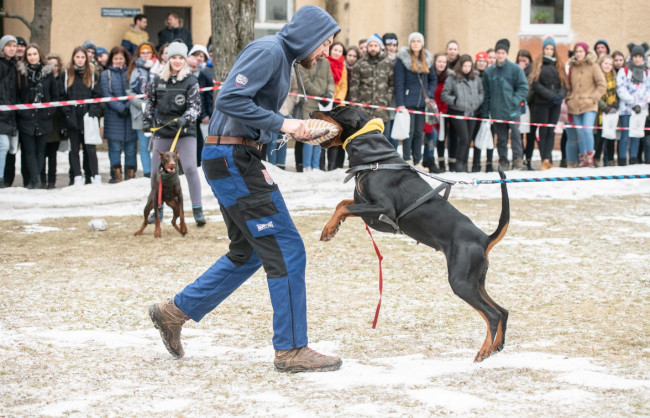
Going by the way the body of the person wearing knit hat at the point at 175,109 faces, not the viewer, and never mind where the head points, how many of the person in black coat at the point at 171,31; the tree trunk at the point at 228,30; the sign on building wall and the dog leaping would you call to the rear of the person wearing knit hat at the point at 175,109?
3

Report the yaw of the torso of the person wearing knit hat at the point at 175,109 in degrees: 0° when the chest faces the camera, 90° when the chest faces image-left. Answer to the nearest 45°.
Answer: approximately 0°

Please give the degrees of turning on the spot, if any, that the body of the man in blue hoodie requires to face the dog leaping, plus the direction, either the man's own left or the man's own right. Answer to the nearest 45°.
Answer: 0° — they already face it

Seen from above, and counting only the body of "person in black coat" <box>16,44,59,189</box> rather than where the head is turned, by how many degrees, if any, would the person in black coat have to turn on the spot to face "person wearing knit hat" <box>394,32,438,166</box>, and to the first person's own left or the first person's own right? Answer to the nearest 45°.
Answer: approximately 90° to the first person's own left

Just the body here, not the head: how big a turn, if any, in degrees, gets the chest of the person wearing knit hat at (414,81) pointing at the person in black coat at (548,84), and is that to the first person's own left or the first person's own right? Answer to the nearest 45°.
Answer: approximately 135° to the first person's own left

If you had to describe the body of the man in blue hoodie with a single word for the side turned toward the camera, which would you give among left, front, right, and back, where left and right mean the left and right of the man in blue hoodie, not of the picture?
right

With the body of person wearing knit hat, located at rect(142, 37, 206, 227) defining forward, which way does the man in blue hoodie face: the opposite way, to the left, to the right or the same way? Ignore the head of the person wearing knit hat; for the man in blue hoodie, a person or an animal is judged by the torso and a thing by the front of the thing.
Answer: to the left

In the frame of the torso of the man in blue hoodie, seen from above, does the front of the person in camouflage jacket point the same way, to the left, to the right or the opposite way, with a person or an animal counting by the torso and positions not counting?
to the right

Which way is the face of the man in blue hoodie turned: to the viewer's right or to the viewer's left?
to the viewer's right
